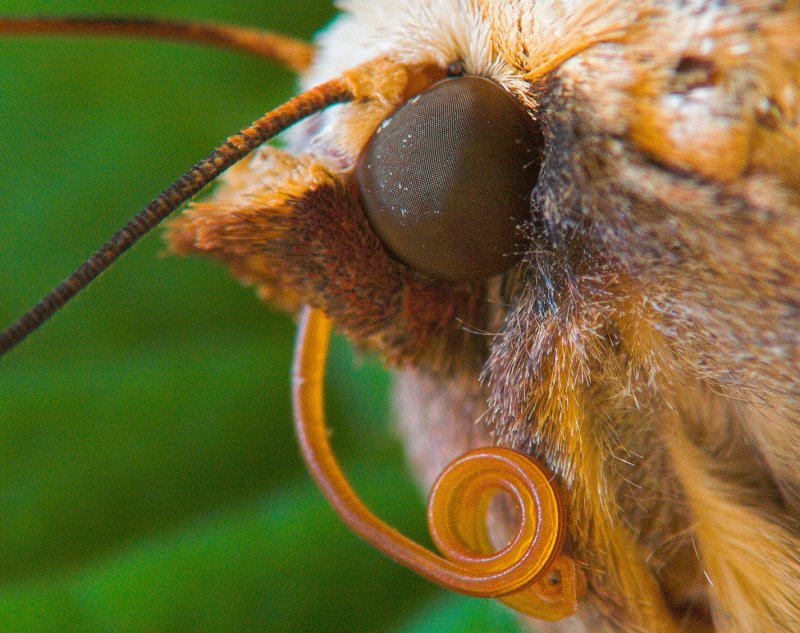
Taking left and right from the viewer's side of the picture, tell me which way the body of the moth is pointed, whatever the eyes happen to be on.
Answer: facing to the left of the viewer
